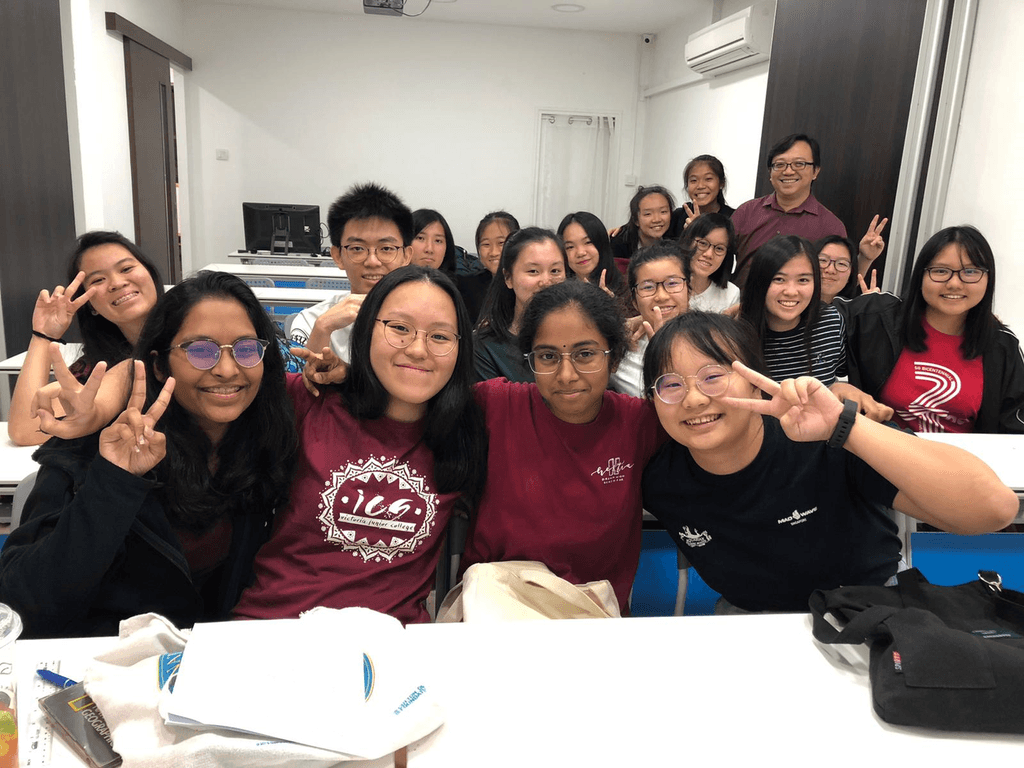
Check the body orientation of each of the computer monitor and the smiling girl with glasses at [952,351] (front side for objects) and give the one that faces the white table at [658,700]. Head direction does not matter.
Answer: the smiling girl with glasses

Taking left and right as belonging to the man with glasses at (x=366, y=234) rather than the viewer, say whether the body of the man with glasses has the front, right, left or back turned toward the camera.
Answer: front

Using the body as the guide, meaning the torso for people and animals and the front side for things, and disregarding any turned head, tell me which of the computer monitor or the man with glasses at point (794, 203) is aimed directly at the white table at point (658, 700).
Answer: the man with glasses

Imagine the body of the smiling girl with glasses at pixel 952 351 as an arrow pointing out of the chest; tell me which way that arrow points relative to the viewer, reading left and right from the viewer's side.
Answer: facing the viewer

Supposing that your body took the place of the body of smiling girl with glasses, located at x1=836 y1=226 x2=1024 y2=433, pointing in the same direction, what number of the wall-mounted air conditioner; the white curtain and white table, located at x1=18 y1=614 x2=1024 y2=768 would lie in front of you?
1

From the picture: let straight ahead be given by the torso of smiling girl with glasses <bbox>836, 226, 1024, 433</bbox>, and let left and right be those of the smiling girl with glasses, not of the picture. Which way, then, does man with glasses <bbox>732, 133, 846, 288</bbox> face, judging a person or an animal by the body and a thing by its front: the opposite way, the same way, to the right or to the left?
the same way

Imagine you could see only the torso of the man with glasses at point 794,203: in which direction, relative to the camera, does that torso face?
toward the camera

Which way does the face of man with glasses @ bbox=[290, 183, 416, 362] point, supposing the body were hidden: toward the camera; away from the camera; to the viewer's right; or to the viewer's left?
toward the camera

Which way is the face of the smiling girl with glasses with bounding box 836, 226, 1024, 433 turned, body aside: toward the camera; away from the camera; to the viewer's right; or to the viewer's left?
toward the camera

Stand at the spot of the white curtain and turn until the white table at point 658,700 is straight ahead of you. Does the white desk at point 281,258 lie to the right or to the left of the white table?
right

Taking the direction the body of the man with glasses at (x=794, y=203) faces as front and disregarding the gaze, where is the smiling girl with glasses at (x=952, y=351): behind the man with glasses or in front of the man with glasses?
in front

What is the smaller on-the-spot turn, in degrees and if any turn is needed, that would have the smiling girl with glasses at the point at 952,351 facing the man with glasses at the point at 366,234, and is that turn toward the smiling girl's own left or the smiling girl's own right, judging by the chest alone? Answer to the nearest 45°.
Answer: approximately 45° to the smiling girl's own right

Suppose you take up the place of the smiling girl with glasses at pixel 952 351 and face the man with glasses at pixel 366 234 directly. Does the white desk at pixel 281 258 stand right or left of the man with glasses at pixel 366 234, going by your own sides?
right

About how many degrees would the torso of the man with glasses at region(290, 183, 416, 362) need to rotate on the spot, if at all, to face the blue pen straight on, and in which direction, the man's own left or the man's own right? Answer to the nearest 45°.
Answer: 0° — they already face it
